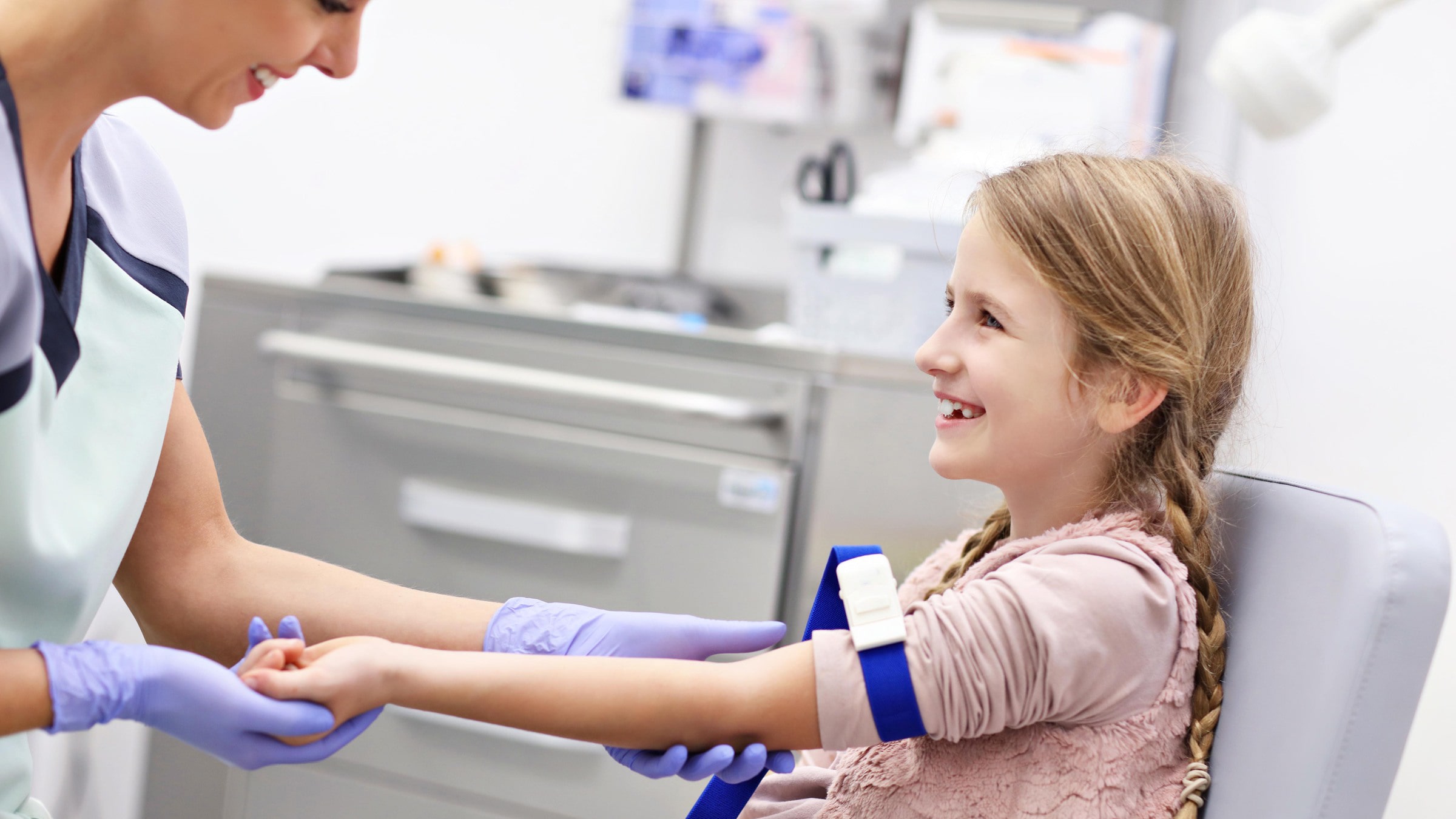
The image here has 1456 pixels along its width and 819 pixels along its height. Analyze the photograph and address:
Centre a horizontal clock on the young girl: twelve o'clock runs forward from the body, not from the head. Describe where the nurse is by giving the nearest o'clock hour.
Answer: The nurse is roughly at 12 o'clock from the young girl.

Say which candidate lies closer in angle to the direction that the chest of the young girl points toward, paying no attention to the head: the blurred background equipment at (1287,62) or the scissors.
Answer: the scissors

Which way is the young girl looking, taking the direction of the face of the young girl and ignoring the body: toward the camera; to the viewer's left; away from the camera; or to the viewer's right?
to the viewer's left

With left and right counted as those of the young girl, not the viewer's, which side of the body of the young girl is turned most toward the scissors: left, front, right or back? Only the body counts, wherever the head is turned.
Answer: right

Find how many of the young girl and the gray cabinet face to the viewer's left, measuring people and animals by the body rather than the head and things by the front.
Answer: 1

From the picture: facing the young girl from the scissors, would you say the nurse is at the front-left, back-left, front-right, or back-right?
front-right

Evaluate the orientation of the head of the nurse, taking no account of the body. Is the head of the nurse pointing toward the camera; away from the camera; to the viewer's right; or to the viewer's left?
to the viewer's right

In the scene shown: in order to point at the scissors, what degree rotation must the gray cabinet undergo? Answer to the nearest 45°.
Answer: approximately 135° to its left

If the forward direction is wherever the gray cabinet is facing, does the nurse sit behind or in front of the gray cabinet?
in front

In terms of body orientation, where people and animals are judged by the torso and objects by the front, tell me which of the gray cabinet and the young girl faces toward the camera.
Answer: the gray cabinet

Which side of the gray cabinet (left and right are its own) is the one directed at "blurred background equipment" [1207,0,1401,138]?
left

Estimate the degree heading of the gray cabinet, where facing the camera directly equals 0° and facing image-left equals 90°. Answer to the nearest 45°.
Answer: approximately 0°

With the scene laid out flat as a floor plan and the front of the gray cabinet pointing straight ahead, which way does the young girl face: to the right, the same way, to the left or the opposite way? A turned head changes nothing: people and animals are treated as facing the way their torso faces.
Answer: to the right

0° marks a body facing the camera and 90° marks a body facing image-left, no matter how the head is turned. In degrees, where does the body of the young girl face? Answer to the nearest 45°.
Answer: approximately 90°

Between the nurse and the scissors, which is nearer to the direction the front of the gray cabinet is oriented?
the nurse

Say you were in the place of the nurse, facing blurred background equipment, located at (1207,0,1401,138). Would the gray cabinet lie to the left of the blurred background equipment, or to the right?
left
